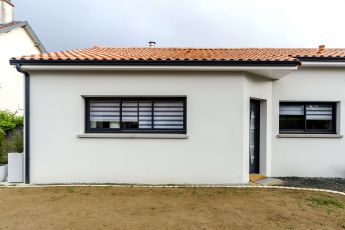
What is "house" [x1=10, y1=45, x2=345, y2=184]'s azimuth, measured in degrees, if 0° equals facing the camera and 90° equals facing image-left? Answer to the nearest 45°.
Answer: approximately 0°

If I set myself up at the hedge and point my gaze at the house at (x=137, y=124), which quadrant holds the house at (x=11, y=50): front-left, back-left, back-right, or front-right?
back-left

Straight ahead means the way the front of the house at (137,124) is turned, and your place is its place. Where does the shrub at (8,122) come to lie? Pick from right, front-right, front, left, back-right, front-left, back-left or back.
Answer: back-right

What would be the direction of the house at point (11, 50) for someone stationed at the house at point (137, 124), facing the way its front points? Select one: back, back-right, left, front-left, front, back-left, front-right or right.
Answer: back-right

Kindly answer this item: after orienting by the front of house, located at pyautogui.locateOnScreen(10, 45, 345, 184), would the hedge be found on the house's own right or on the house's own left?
on the house's own right
